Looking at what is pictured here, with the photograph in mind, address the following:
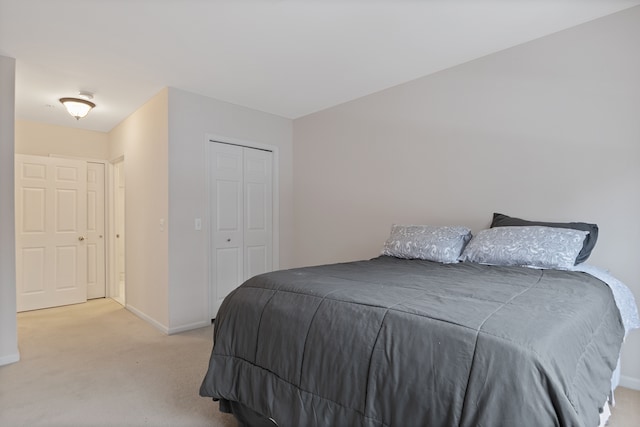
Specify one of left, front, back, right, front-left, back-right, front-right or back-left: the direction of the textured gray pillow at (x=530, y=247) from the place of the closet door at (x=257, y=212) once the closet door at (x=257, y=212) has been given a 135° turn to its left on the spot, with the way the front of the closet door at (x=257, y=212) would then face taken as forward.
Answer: back-right

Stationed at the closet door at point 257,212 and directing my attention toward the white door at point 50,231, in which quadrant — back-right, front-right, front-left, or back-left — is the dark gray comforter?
back-left

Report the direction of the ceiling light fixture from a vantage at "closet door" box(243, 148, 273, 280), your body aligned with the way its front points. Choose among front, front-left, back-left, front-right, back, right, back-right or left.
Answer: back-right

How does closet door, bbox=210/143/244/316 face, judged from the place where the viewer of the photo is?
facing the viewer and to the right of the viewer

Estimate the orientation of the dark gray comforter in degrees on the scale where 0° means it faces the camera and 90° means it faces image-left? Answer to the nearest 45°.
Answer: approximately 45°

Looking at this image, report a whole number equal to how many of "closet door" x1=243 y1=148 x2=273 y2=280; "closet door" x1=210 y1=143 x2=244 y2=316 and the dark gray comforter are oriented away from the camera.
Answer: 0

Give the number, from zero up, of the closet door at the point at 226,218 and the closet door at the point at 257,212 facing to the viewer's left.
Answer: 0

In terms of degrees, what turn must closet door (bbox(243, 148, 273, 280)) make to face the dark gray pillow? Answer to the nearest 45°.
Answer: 0° — it already faces it

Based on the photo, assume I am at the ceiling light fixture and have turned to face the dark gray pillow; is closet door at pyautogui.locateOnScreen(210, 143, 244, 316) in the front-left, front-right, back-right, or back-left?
front-left

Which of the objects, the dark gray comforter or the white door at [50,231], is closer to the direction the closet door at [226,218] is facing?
the dark gray comforter

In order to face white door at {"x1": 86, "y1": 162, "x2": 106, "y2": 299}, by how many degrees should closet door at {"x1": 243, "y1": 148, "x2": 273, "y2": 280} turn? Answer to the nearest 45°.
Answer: approximately 180°

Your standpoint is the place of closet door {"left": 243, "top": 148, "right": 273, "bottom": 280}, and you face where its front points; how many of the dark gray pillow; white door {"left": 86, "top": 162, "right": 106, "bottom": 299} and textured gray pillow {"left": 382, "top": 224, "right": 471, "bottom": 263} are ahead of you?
2

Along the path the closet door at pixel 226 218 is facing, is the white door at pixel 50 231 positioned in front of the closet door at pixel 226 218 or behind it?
behind

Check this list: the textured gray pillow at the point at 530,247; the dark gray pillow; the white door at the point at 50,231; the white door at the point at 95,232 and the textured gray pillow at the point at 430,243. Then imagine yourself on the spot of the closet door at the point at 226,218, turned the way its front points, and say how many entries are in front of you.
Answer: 3

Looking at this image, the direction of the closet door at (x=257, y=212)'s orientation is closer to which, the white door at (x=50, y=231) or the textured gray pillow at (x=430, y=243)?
the textured gray pillow
